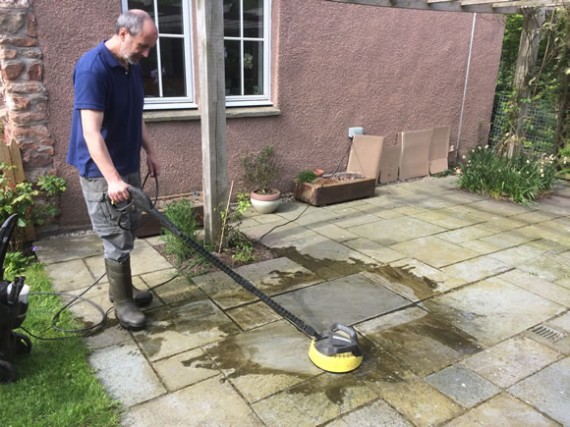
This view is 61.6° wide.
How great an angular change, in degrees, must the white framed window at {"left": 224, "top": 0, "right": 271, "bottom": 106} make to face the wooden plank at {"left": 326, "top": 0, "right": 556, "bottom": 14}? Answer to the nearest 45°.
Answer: approximately 90° to its left

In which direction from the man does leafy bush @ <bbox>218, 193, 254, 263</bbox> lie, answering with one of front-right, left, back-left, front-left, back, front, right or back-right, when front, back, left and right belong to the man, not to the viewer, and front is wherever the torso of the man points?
left

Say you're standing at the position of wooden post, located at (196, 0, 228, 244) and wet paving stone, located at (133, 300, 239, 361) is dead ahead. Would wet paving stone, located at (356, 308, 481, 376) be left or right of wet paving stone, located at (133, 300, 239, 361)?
left

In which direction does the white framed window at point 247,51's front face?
toward the camera

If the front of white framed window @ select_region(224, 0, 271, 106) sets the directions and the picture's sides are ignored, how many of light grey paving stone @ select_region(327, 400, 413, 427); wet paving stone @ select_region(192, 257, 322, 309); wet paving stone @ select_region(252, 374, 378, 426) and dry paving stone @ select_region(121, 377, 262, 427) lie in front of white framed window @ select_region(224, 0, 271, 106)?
4

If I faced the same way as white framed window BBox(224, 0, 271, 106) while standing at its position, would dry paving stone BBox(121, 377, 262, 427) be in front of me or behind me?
in front

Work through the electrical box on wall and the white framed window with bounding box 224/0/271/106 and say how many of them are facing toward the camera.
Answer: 2

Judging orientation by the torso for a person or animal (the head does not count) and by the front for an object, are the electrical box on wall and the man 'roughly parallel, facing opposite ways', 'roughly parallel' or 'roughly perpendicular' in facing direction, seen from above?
roughly perpendicular

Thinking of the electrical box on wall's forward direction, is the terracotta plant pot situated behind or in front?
in front

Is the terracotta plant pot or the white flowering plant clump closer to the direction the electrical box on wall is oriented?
the terracotta plant pot

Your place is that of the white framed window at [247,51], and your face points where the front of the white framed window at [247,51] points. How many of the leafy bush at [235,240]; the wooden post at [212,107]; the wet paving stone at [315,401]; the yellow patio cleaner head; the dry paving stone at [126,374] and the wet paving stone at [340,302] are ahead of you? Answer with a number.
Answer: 6

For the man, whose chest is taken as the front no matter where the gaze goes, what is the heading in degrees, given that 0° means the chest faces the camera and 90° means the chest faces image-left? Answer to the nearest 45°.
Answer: approximately 315°

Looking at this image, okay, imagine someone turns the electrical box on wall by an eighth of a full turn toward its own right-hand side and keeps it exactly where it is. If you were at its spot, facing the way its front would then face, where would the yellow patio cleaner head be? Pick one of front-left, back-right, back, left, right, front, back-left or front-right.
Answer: front-left

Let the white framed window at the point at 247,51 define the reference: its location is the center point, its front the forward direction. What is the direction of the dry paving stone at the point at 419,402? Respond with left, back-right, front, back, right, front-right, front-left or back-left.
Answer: front

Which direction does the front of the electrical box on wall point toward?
toward the camera

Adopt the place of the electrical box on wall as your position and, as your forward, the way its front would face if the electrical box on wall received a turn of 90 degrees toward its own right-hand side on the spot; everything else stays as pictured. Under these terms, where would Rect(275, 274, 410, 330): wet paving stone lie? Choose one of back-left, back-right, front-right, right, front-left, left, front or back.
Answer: left

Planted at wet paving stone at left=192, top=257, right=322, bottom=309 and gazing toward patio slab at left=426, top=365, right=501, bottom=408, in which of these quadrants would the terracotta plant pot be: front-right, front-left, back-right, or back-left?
back-left
